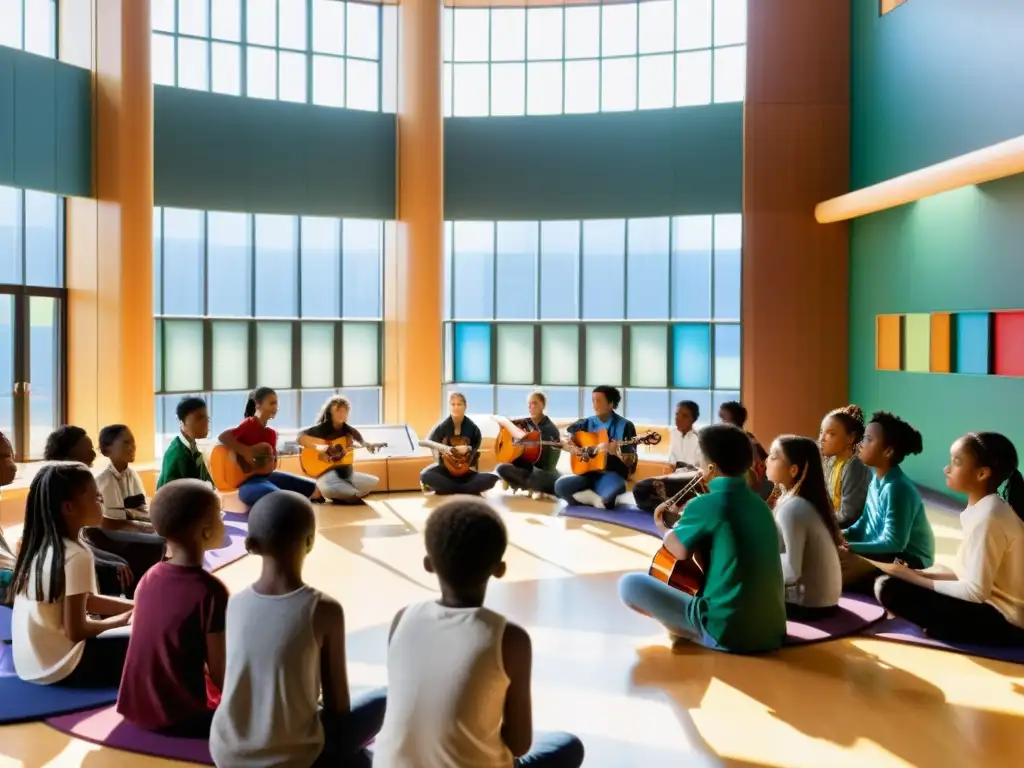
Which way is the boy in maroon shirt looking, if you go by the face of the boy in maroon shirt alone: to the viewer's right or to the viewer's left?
to the viewer's right

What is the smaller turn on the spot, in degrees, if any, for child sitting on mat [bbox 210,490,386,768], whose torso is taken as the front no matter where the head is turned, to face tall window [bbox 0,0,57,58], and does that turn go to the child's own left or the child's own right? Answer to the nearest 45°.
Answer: approximately 45° to the child's own left

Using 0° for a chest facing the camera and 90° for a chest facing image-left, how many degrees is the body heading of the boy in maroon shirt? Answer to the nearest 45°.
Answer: approximately 225°

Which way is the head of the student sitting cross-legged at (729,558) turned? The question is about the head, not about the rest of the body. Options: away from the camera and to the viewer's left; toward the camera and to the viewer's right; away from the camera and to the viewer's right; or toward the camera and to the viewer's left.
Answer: away from the camera and to the viewer's left

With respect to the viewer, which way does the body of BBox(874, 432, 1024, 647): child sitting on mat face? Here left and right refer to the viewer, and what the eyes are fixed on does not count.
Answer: facing to the left of the viewer

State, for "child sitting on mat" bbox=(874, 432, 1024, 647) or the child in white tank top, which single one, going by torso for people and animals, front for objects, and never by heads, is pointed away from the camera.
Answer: the child in white tank top

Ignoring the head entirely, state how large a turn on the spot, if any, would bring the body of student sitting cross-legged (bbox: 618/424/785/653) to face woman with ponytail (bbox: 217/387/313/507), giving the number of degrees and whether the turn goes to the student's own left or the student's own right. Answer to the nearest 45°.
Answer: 0° — they already face them

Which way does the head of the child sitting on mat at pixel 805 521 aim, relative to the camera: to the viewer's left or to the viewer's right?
to the viewer's left

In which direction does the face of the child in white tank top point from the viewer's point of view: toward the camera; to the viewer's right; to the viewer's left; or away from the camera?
away from the camera

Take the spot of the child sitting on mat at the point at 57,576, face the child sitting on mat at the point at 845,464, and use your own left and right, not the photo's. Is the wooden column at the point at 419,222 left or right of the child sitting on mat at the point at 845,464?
left

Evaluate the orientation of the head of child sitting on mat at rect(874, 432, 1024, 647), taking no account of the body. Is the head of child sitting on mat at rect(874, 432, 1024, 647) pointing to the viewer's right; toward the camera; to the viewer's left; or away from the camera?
to the viewer's left

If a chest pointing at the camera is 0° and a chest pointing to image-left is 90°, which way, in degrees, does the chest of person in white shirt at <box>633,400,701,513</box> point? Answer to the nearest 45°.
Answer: approximately 45°

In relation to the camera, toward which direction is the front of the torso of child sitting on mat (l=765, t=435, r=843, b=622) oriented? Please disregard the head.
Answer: to the viewer's left

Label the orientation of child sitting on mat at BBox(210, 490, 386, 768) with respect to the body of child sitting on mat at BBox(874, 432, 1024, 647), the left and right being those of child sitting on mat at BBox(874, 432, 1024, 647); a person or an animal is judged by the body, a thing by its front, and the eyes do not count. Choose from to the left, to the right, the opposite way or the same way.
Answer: to the right
